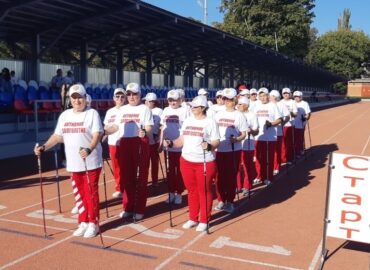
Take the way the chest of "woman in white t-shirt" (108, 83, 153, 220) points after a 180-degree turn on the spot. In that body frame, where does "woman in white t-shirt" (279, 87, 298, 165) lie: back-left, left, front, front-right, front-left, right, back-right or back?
front

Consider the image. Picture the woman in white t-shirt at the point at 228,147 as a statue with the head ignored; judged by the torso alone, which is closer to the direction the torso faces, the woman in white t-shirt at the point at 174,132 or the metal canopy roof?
the woman in white t-shirt

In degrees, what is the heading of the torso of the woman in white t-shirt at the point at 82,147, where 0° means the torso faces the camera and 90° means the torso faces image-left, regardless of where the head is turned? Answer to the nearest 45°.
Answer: approximately 45°

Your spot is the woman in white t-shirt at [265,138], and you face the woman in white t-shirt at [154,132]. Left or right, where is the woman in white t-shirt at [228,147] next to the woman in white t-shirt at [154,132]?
left

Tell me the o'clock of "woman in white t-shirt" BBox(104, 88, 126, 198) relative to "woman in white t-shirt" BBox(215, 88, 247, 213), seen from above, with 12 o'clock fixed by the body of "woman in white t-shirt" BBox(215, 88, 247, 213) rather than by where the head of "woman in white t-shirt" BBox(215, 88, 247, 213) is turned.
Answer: "woman in white t-shirt" BBox(104, 88, 126, 198) is roughly at 2 o'clock from "woman in white t-shirt" BBox(215, 88, 247, 213).

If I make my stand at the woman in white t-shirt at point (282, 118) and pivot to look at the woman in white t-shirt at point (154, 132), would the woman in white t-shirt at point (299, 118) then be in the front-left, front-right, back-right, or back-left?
back-right

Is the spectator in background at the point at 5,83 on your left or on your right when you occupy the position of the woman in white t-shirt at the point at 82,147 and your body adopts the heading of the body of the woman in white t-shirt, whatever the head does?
on your right

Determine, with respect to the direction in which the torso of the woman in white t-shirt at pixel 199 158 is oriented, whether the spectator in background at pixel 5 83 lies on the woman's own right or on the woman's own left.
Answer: on the woman's own right

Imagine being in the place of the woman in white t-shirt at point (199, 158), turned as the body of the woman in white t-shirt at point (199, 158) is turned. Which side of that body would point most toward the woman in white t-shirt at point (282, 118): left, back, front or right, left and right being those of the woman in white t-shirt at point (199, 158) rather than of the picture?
back

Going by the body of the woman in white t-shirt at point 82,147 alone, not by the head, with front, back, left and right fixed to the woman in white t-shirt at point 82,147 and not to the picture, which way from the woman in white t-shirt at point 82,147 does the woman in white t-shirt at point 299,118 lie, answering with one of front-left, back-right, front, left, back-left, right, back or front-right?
back

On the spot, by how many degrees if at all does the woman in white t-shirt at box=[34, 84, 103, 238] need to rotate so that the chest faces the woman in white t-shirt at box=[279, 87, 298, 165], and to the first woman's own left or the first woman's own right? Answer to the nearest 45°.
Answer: approximately 180°

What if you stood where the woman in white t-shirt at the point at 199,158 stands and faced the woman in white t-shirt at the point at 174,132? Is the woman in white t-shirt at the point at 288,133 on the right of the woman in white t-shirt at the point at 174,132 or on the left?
right
